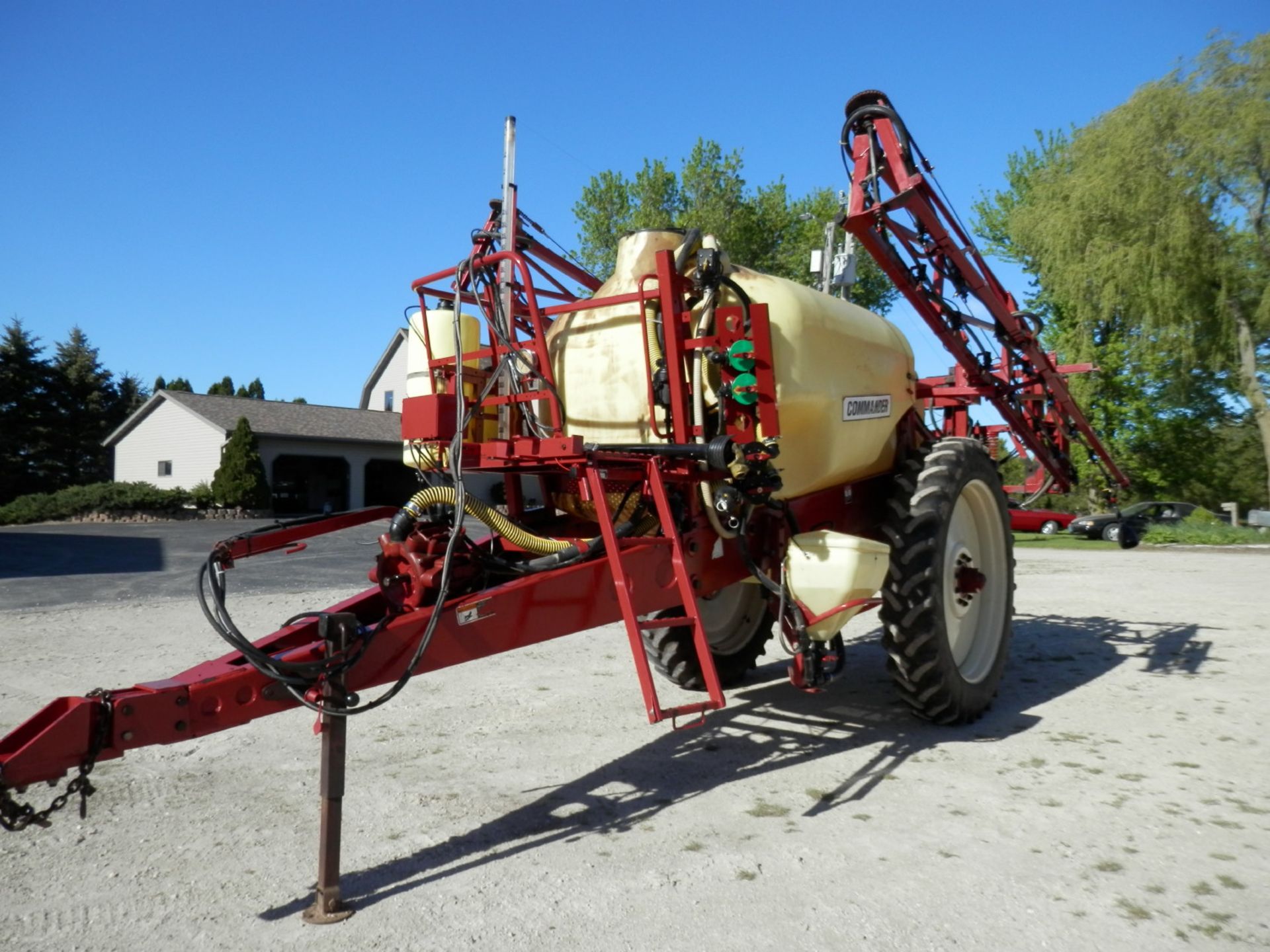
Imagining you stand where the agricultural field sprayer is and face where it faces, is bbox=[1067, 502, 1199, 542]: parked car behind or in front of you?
behind

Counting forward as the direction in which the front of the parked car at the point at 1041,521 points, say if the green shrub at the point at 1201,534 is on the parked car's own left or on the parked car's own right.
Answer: on the parked car's own right

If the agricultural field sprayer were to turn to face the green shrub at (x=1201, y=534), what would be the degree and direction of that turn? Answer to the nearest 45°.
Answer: approximately 180°

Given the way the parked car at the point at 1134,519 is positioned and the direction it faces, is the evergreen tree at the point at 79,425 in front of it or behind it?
in front

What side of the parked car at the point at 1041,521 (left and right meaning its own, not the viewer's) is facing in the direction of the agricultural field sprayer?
right

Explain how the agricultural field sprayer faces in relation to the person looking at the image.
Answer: facing the viewer and to the left of the viewer

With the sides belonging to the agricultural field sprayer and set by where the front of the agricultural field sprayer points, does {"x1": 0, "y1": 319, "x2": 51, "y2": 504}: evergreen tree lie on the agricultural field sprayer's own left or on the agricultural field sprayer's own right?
on the agricultural field sprayer's own right

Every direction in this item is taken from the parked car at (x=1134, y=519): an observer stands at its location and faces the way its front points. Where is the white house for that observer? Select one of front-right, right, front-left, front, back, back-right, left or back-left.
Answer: front-right

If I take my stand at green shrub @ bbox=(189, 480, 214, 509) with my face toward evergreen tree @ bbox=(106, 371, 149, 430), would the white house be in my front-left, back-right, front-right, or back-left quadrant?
front-right
